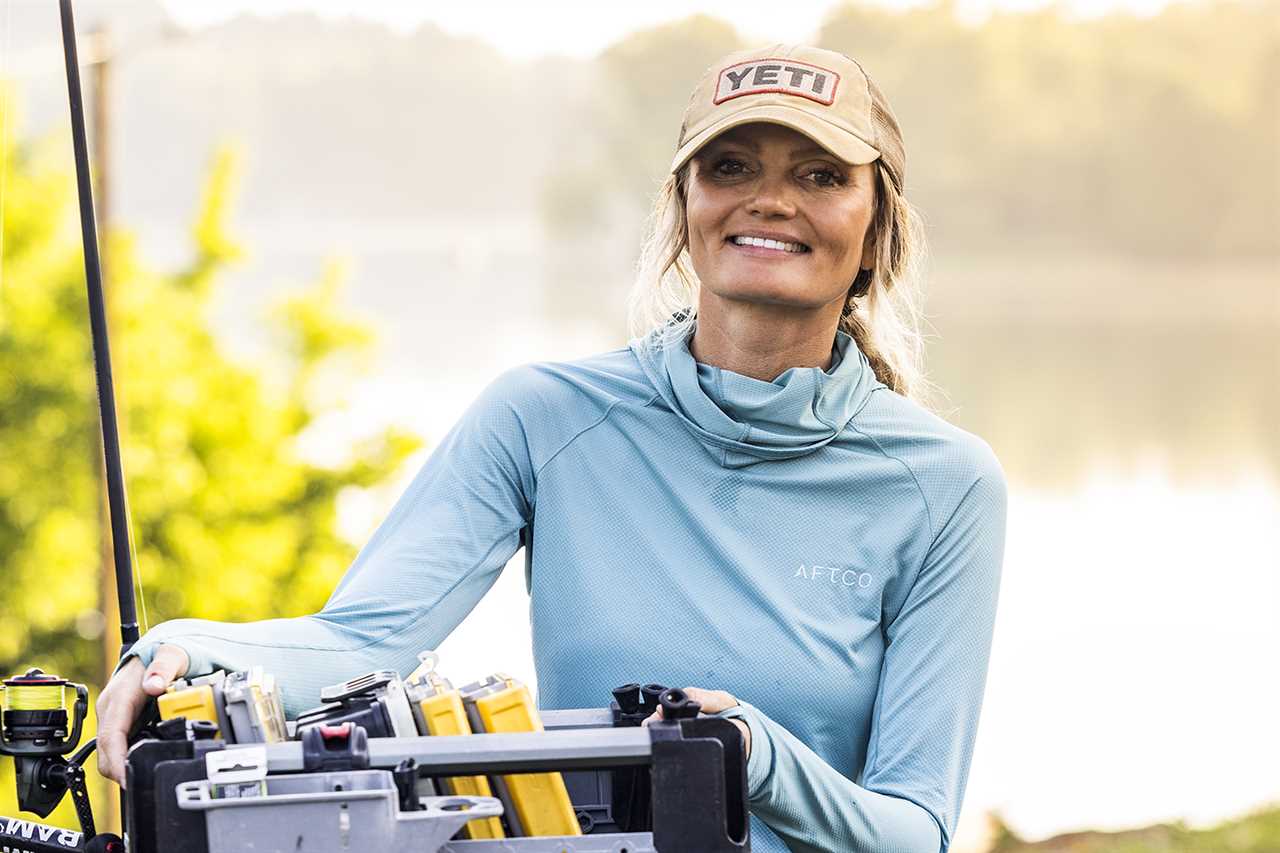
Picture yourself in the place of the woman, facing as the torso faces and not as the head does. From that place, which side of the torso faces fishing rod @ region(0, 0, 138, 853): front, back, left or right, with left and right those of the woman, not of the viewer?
right

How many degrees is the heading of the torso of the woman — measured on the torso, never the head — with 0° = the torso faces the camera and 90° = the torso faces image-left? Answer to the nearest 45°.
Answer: approximately 0°
